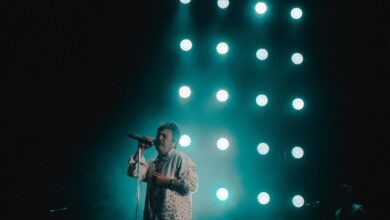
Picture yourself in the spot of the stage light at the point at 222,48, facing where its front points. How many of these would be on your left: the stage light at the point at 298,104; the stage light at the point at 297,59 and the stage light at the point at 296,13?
3

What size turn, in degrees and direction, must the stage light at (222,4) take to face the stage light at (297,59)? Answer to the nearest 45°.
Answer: approximately 90° to its left
